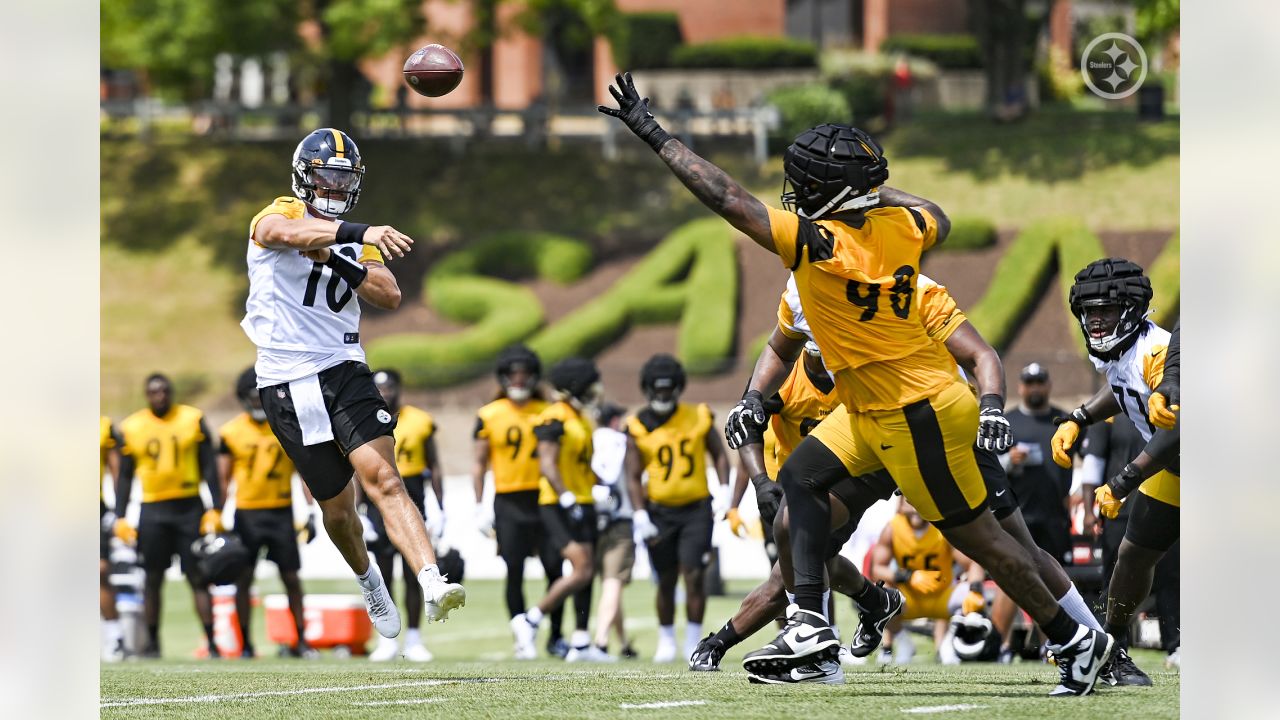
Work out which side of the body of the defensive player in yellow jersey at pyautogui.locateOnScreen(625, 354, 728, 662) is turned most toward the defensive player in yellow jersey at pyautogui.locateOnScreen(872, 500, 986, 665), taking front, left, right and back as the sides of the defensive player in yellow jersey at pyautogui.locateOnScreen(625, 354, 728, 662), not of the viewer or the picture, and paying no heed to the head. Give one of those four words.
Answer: left

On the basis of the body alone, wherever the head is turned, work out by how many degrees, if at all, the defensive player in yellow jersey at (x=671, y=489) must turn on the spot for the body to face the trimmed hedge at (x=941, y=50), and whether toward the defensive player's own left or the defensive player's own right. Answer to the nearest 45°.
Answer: approximately 180°

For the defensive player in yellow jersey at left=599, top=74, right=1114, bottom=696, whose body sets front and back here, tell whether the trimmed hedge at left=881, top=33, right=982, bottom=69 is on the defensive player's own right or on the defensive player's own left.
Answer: on the defensive player's own right

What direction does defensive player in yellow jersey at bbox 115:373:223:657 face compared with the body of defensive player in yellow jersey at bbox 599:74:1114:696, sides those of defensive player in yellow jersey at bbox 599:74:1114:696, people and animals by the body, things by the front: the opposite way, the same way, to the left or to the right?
the opposite way

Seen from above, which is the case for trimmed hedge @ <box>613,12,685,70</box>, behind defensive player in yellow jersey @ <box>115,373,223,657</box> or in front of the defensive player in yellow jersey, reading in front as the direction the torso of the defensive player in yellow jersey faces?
behind

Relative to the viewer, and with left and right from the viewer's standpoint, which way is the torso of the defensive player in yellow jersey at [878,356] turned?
facing away from the viewer and to the left of the viewer

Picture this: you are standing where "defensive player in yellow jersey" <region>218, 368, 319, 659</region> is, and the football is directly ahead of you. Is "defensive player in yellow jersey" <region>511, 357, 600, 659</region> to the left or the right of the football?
left
